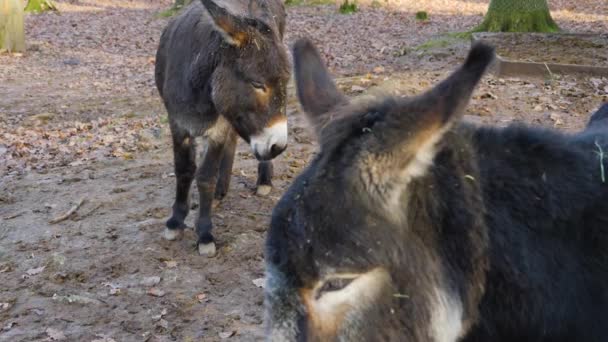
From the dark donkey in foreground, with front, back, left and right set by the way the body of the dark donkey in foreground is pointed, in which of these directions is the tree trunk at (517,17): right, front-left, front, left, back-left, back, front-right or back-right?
back-right

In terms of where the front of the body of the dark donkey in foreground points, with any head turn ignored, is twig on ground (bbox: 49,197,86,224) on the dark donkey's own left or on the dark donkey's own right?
on the dark donkey's own right

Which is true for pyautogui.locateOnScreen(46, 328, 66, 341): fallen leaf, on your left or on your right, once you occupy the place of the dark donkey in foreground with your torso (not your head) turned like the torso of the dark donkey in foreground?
on your right

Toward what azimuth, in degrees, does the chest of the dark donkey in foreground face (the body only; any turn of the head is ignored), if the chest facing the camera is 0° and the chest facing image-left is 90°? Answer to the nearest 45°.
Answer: approximately 45°

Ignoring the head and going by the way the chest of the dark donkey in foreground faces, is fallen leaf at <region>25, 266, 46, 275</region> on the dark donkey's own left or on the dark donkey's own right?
on the dark donkey's own right

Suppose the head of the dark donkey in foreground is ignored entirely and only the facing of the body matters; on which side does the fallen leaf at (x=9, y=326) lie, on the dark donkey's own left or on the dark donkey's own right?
on the dark donkey's own right

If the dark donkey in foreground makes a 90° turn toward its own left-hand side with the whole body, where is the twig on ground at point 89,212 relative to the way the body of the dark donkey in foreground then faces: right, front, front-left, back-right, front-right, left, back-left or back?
back

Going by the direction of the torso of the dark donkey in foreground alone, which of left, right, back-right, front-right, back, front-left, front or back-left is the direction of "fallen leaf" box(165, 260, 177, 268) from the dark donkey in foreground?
right

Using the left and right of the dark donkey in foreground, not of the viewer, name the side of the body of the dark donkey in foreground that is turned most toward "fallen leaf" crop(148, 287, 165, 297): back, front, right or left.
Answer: right
